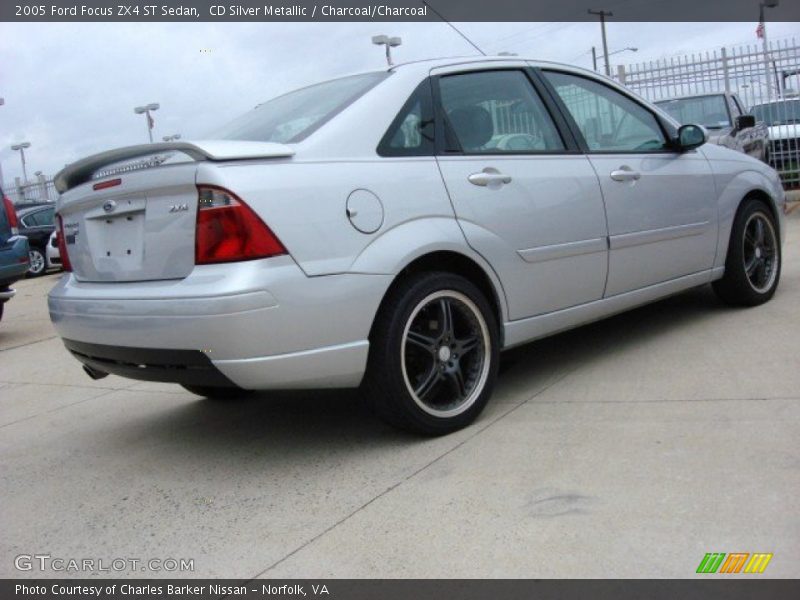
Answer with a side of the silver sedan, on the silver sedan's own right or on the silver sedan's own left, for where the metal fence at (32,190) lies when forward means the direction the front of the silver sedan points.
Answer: on the silver sedan's own left

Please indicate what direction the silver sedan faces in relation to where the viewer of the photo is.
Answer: facing away from the viewer and to the right of the viewer

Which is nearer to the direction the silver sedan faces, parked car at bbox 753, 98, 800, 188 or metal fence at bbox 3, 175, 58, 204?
the parked car

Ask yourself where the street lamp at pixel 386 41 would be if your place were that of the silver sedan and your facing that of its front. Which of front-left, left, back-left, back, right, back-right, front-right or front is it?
front-left

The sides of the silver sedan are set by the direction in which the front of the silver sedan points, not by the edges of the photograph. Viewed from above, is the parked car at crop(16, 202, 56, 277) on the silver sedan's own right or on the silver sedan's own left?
on the silver sedan's own left

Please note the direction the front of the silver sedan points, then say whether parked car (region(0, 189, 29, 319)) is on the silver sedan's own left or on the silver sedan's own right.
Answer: on the silver sedan's own left

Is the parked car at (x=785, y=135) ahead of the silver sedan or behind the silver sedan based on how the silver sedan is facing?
ahead

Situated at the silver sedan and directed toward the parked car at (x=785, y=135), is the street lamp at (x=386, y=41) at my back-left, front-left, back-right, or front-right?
front-left

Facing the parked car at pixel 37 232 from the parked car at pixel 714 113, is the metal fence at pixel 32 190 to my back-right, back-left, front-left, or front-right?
front-right
